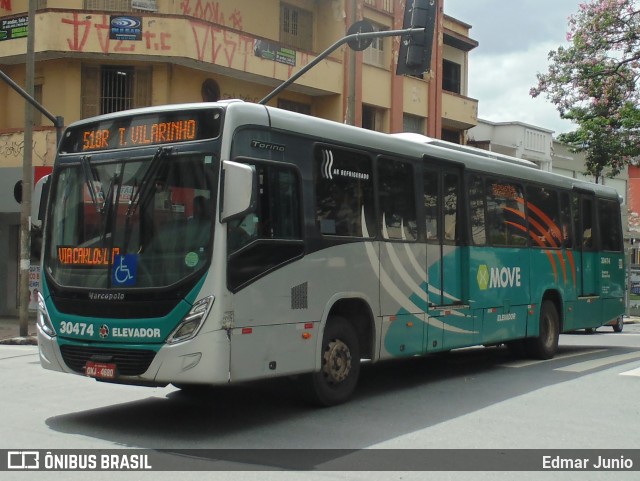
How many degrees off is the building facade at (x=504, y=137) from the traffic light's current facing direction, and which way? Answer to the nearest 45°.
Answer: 0° — it already faces it

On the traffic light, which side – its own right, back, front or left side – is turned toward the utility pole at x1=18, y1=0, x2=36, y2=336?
left

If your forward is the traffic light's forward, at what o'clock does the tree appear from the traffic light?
The tree is roughly at 1 o'clock from the traffic light.

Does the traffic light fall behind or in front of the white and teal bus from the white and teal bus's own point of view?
behind

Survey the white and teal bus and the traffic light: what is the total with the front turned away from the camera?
1

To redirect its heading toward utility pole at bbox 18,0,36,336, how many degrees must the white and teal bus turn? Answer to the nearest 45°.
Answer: approximately 90° to its right

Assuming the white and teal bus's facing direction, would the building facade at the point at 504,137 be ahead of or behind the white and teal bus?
behind

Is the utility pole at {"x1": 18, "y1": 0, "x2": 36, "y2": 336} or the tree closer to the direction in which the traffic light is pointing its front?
the tree

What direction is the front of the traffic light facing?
away from the camera
